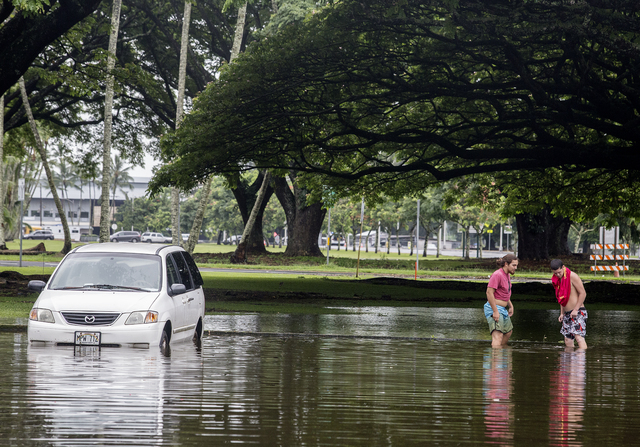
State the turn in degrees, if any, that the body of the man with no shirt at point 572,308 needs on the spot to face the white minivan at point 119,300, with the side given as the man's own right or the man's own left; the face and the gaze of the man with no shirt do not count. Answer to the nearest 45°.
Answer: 0° — they already face it

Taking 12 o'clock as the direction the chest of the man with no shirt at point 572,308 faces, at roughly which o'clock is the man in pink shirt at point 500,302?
The man in pink shirt is roughly at 1 o'clock from the man with no shirt.

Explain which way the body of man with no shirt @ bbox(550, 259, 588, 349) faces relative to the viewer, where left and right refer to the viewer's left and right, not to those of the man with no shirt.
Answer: facing the viewer and to the left of the viewer

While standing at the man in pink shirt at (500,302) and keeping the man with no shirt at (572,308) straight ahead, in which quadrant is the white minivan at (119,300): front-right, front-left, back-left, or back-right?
back-right
